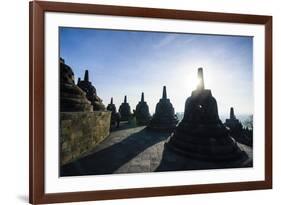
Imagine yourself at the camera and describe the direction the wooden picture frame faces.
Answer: facing the viewer and to the right of the viewer
